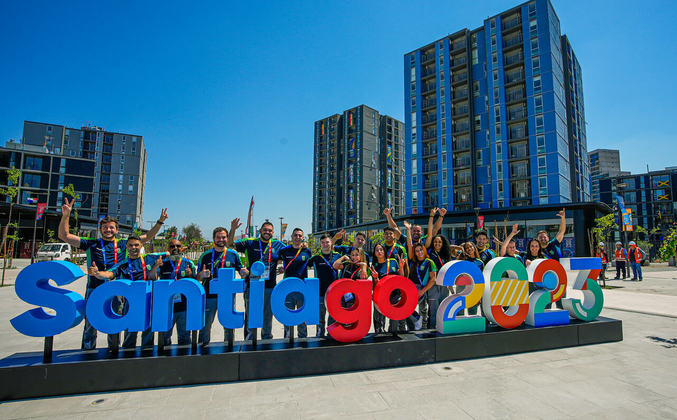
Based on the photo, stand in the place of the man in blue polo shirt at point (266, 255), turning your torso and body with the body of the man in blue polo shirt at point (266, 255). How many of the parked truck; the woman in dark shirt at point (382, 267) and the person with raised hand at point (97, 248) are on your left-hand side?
1

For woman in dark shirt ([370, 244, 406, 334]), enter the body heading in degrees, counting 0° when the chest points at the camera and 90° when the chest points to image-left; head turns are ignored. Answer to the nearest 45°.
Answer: approximately 0°

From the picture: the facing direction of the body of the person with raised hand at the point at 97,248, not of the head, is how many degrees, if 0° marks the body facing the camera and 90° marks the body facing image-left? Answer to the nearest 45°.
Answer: approximately 0°

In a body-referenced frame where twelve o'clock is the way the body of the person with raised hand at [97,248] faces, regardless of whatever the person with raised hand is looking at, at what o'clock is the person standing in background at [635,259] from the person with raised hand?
The person standing in background is roughly at 9 o'clock from the person with raised hand.

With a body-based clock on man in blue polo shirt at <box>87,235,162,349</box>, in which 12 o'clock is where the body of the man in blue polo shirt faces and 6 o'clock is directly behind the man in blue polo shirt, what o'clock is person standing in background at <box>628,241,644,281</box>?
The person standing in background is roughly at 9 o'clock from the man in blue polo shirt.

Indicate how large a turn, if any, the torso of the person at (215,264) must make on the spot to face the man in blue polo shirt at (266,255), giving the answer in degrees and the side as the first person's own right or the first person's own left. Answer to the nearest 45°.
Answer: approximately 90° to the first person's own left

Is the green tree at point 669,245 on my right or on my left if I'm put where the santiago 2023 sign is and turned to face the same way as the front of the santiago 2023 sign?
on my left

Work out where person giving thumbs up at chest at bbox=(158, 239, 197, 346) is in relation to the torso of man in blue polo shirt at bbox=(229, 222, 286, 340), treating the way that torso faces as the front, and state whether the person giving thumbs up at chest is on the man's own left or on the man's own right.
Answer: on the man's own right

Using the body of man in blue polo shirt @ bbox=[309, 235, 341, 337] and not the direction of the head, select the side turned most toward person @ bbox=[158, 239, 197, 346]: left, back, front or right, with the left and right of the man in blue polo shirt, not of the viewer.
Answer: right

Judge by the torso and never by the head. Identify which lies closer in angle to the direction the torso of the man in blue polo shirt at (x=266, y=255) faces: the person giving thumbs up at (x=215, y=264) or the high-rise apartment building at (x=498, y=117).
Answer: the person giving thumbs up
